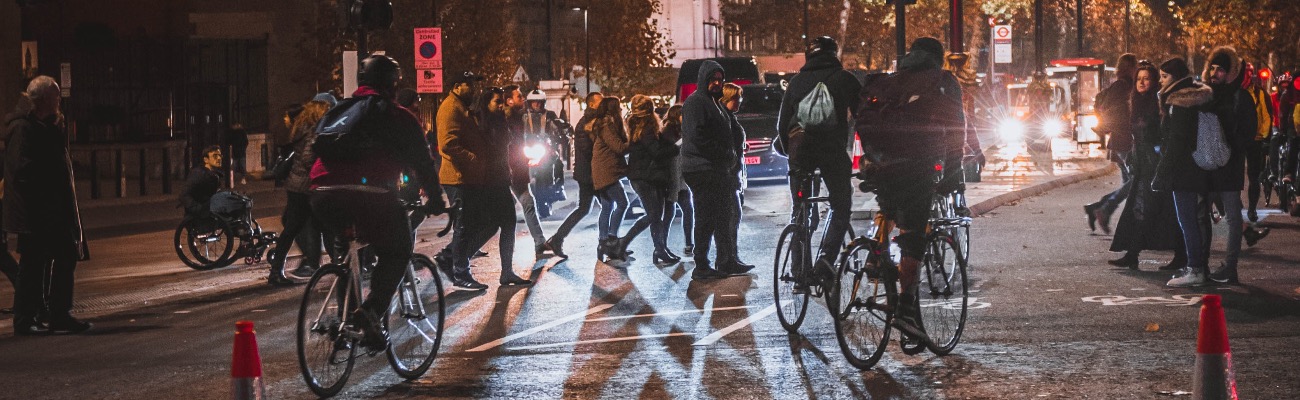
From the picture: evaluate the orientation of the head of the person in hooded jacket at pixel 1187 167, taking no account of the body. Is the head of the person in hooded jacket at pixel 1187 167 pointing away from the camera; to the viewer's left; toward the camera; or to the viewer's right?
to the viewer's left

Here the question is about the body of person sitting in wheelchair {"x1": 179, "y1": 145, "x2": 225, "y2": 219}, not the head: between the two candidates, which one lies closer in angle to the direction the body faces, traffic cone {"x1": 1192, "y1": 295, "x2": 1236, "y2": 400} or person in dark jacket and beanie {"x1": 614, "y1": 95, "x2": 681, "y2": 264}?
the person in dark jacket and beanie

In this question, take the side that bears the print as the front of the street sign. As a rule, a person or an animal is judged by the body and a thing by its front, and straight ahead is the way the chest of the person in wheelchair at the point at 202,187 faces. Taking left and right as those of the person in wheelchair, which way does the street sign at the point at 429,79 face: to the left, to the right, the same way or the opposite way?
to the right

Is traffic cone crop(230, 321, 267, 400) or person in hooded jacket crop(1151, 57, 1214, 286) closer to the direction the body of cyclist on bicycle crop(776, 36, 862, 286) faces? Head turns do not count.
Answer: the person in hooded jacket

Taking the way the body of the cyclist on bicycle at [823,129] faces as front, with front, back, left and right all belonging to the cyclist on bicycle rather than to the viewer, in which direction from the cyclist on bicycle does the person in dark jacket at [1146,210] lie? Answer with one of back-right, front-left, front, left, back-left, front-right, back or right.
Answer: front-right

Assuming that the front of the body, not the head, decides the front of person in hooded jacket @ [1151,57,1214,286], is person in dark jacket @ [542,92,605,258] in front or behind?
in front

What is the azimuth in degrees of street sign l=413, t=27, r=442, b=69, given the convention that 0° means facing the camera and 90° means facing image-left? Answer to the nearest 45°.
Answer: approximately 0°

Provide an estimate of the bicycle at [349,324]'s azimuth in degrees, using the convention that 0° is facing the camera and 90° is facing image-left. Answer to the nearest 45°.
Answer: approximately 225°

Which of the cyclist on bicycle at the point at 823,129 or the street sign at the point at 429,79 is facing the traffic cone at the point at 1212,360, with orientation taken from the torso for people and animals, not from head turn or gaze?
the street sign

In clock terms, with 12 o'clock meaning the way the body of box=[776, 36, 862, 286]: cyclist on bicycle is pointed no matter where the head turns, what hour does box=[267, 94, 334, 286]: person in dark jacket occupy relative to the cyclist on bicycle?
The person in dark jacket is roughly at 10 o'clock from the cyclist on bicycle.

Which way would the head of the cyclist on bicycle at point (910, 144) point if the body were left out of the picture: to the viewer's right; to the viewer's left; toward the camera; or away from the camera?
away from the camera
